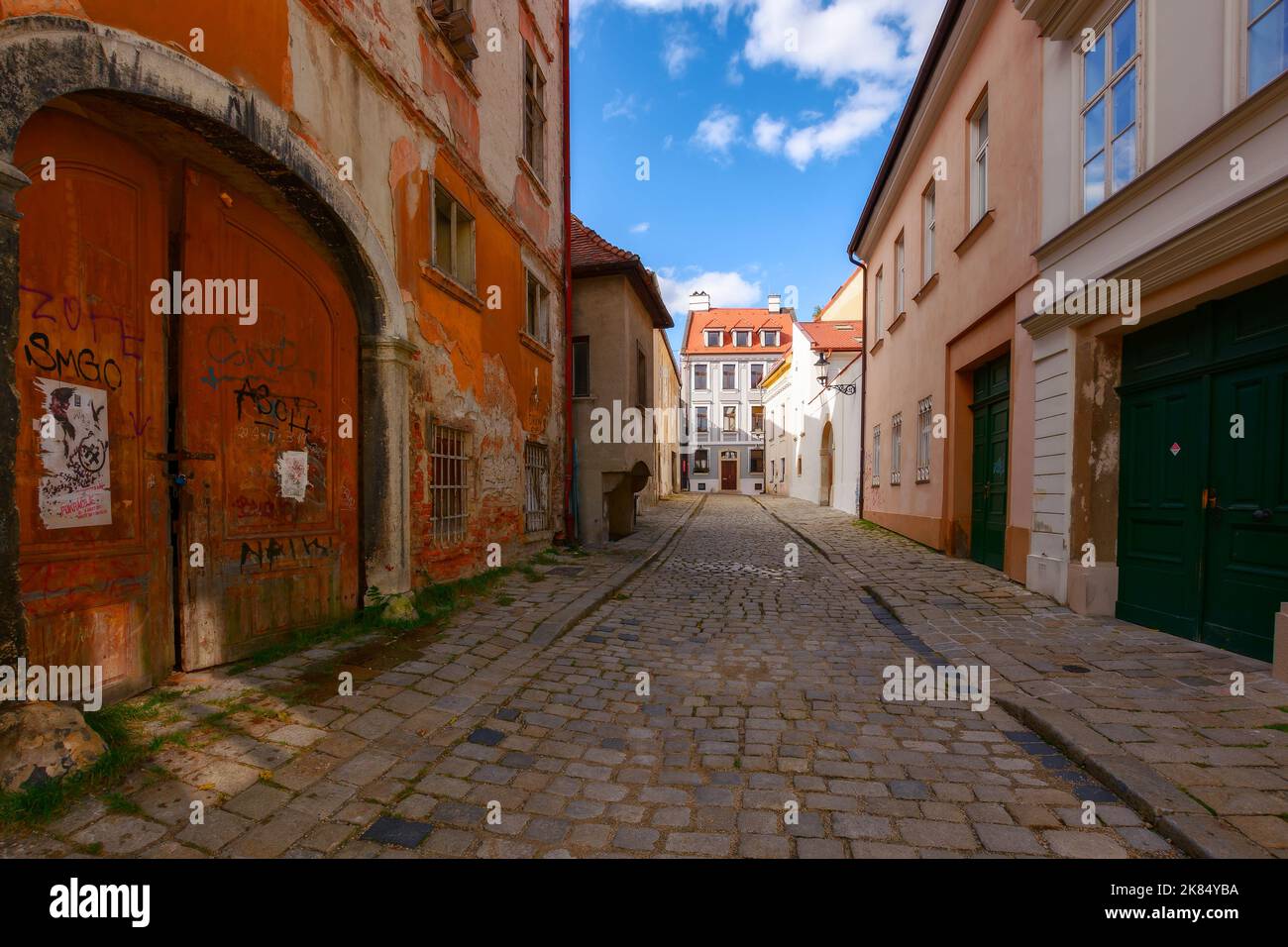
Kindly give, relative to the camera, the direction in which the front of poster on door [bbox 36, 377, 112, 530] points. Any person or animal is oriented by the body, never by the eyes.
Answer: facing the viewer and to the right of the viewer

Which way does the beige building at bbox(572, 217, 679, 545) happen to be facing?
to the viewer's right

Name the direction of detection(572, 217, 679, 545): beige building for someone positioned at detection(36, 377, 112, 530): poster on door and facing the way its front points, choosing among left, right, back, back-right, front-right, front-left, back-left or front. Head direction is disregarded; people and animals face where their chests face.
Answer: left

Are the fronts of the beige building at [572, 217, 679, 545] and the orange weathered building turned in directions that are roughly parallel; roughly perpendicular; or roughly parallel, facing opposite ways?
roughly parallel

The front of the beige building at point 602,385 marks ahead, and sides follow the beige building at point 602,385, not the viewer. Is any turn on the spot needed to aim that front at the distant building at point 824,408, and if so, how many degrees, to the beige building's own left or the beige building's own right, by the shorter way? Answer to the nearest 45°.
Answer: approximately 45° to the beige building's own left

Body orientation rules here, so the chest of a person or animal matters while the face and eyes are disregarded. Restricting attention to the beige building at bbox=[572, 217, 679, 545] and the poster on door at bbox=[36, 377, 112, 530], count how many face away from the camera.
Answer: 0

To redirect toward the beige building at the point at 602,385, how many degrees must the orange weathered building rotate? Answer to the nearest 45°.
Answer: approximately 90° to its left

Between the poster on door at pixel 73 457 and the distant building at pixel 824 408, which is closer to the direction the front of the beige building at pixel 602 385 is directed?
the distant building

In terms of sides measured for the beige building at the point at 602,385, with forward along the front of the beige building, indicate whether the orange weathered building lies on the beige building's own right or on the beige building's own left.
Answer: on the beige building's own right

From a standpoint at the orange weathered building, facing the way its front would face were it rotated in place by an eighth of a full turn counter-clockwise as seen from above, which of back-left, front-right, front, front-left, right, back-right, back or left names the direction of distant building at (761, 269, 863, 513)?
front-left

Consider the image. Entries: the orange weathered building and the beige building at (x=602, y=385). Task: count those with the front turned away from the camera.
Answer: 0

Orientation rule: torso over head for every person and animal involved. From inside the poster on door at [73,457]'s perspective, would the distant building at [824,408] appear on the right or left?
on its left
